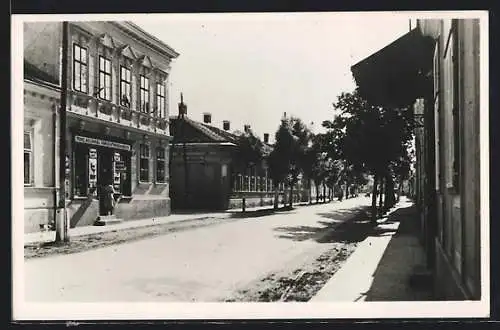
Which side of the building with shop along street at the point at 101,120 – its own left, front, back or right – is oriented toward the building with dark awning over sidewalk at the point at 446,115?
front

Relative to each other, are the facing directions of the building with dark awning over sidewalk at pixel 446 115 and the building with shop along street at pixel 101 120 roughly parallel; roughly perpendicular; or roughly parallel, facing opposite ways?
roughly parallel, facing opposite ways

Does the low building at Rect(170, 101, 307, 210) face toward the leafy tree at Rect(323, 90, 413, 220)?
yes

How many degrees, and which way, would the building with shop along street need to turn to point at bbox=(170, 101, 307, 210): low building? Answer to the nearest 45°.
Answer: approximately 90° to its left

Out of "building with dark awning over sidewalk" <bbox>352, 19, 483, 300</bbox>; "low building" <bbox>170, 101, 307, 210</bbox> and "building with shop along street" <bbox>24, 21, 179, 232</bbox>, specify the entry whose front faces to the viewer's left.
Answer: the building with dark awning over sidewalk

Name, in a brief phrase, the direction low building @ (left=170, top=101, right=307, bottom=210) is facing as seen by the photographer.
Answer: facing the viewer and to the right of the viewer

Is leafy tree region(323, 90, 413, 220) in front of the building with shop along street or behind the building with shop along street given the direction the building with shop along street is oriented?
in front

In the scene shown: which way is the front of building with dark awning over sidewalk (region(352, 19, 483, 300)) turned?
to the viewer's left

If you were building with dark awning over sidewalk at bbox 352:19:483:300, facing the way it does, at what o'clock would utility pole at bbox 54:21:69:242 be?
The utility pole is roughly at 12 o'clock from the building with dark awning over sidewalk.
